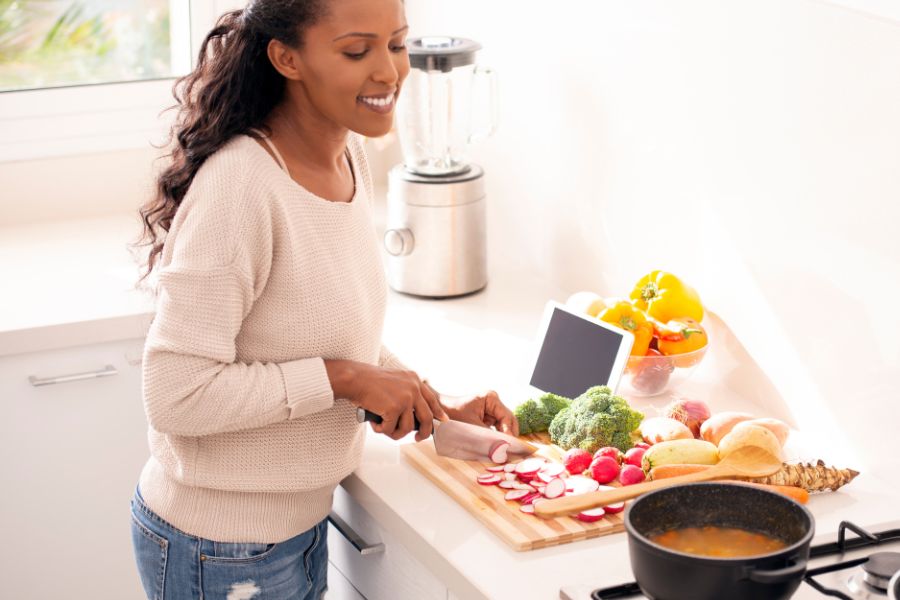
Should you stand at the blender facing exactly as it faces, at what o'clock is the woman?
The woman is roughly at 11 o'clock from the blender.

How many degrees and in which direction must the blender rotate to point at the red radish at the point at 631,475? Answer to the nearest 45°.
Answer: approximately 45° to its left

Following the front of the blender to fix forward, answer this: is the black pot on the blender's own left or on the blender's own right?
on the blender's own left

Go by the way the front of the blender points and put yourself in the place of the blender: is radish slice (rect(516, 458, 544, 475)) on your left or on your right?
on your left

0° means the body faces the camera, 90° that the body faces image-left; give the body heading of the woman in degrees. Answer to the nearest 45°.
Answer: approximately 315°

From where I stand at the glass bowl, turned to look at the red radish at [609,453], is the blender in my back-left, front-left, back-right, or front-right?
back-right
